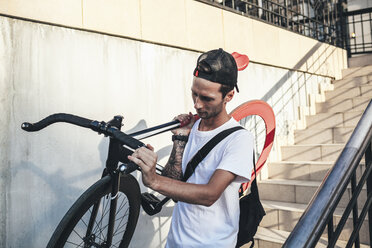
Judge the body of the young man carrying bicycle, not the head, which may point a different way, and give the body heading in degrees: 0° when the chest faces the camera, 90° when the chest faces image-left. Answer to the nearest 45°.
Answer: approximately 45°

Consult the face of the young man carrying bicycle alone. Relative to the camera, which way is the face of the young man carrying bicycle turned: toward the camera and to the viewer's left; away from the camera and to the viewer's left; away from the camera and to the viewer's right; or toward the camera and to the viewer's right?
toward the camera and to the viewer's left

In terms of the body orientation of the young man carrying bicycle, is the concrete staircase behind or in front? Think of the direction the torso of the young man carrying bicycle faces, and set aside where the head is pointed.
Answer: behind
